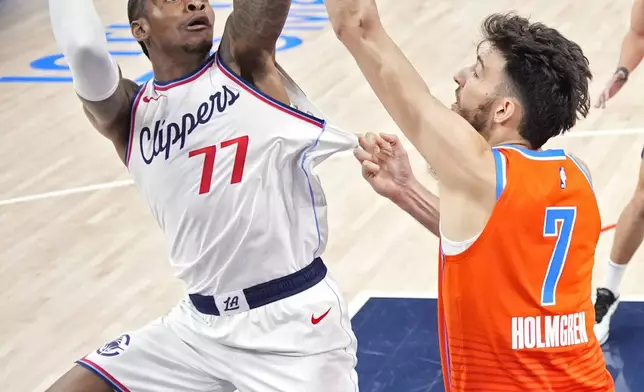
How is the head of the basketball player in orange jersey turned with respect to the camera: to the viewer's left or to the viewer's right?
to the viewer's left

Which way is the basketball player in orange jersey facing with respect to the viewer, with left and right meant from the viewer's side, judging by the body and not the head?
facing away from the viewer and to the left of the viewer
